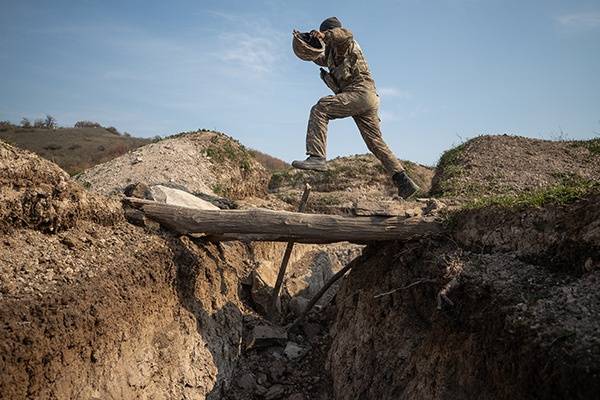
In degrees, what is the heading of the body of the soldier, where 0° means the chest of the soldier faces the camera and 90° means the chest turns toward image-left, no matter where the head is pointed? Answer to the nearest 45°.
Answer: approximately 90°

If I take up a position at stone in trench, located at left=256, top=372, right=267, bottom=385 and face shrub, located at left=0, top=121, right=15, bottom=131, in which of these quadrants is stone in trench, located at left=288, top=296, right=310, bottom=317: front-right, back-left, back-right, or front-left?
front-right

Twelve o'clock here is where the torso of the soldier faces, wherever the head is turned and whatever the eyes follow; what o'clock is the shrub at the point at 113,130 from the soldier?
The shrub is roughly at 2 o'clock from the soldier.

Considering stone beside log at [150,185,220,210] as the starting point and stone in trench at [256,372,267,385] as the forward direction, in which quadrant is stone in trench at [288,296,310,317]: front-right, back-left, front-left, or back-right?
front-left

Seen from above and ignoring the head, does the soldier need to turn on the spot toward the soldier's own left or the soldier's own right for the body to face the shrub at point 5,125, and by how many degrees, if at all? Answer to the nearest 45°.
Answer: approximately 45° to the soldier's own right
